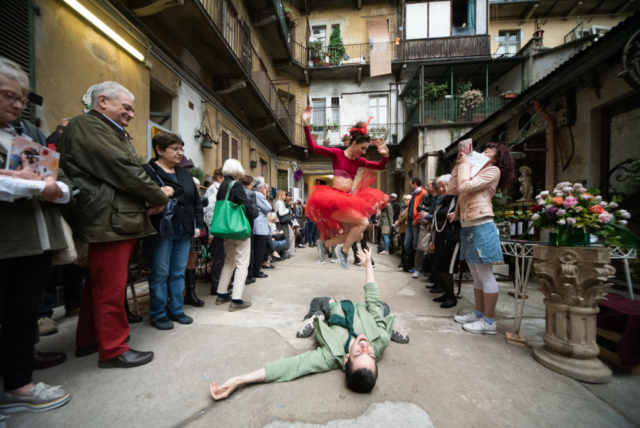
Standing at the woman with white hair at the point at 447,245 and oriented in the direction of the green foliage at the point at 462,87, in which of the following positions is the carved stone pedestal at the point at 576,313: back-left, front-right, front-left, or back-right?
back-right

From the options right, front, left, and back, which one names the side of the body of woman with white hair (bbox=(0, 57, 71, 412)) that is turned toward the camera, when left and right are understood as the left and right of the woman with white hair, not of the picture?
right

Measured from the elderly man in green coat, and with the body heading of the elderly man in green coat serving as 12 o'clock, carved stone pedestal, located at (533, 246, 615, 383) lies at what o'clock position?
The carved stone pedestal is roughly at 1 o'clock from the elderly man in green coat.

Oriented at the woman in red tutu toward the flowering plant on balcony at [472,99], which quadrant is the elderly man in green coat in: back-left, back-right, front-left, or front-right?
back-left

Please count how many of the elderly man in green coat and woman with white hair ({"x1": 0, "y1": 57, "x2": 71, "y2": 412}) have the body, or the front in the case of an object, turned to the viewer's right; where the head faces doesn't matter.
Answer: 2

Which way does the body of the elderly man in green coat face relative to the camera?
to the viewer's right

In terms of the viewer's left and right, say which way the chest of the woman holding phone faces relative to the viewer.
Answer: facing to the left of the viewer

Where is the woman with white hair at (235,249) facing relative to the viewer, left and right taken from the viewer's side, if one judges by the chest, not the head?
facing away from the viewer and to the right of the viewer

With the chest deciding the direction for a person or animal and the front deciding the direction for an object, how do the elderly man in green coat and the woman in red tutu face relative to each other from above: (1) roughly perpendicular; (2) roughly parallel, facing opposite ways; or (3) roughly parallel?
roughly perpendicular
